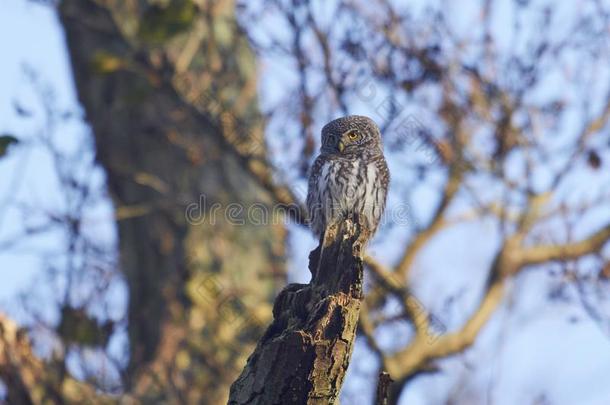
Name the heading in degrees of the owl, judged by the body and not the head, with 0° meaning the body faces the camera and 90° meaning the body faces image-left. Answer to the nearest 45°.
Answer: approximately 0°

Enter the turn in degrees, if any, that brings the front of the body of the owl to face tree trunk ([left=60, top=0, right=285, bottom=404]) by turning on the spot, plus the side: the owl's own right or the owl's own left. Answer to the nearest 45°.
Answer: approximately 135° to the owl's own right
